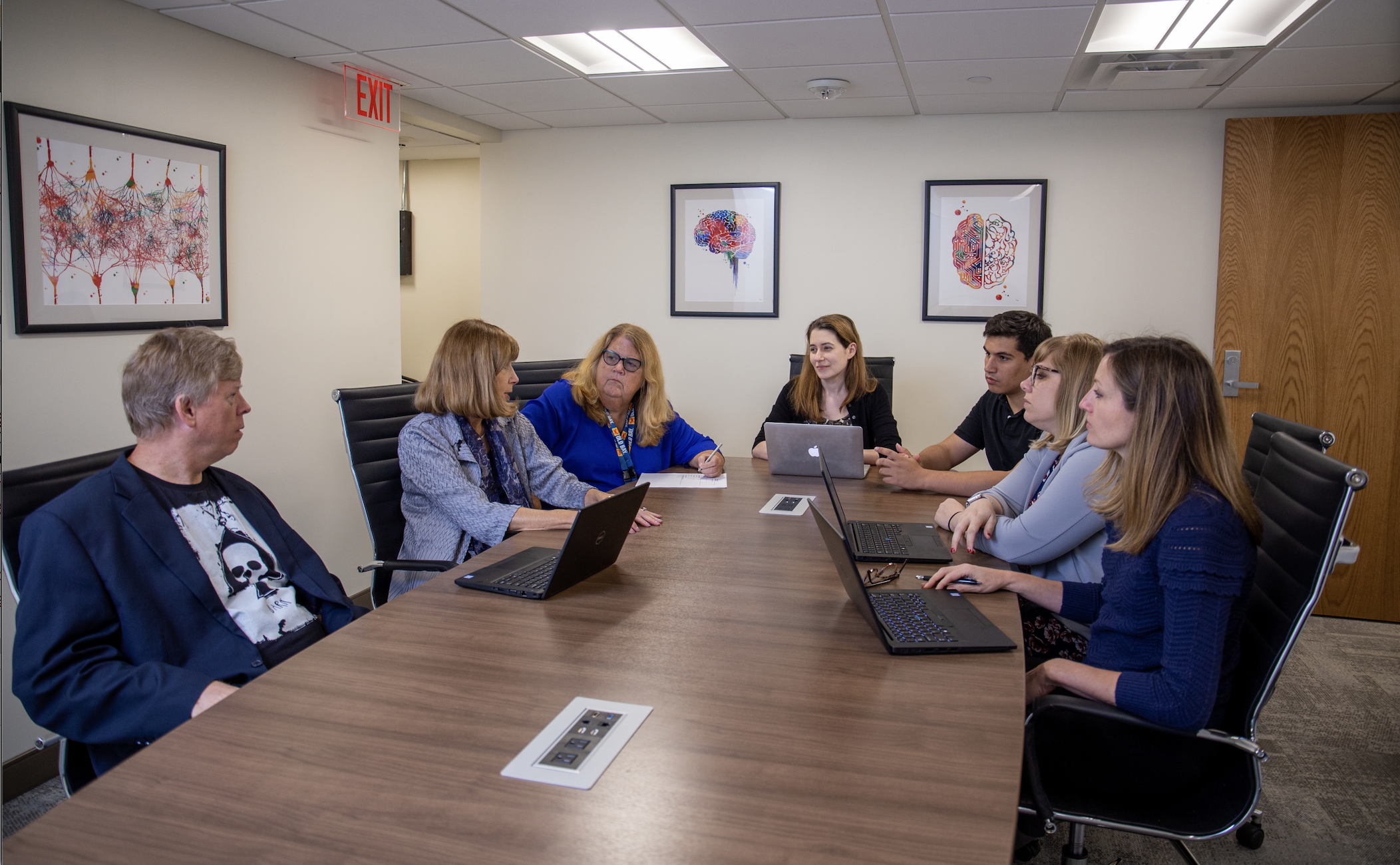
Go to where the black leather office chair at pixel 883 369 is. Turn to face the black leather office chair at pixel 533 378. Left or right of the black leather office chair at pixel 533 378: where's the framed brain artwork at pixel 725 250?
right

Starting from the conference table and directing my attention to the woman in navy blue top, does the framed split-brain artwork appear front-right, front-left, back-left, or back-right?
front-left

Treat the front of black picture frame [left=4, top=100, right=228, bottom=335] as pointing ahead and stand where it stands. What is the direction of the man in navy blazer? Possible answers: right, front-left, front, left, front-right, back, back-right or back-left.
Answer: front-right

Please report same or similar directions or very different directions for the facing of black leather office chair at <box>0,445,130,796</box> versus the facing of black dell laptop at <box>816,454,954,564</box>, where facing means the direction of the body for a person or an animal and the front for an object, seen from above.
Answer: same or similar directions

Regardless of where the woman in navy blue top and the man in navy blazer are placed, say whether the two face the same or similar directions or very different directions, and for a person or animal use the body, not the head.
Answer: very different directions

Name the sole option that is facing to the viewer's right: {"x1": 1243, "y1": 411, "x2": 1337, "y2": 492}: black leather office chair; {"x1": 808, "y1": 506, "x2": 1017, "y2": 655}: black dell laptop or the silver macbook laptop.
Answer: the black dell laptop

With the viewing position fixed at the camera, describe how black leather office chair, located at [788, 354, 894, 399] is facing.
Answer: facing the viewer

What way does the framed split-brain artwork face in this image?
toward the camera

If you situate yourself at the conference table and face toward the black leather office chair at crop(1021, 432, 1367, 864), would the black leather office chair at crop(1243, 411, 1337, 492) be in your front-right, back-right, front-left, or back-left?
front-left

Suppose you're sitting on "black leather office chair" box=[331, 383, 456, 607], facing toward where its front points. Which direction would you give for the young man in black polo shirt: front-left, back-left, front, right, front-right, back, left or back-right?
front-left

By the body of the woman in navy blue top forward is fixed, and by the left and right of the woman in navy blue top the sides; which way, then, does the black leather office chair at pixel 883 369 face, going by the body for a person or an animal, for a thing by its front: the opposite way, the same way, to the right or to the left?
to the left

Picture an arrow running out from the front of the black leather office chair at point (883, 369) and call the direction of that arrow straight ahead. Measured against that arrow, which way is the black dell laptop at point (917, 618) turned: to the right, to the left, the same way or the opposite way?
to the left

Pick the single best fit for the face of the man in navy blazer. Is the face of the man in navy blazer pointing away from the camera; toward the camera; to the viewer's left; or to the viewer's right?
to the viewer's right

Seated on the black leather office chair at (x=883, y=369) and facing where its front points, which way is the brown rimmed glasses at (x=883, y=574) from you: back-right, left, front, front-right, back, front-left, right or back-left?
front

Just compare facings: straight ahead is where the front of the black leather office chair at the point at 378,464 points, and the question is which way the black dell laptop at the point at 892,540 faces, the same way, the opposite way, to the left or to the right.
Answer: the same way

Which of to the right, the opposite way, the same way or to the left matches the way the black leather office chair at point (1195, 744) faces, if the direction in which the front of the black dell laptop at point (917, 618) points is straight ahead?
the opposite way

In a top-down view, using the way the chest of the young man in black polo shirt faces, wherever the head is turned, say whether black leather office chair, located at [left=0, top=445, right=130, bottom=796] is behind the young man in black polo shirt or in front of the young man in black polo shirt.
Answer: in front

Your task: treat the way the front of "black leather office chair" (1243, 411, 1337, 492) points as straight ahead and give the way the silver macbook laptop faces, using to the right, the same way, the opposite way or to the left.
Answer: to the right

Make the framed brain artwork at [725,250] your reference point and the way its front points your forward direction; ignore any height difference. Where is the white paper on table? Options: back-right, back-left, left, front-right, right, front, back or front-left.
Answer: front

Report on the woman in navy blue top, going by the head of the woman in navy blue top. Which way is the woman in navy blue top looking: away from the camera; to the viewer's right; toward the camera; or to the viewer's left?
to the viewer's left

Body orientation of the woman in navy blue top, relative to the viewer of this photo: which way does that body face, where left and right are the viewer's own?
facing to the left of the viewer
